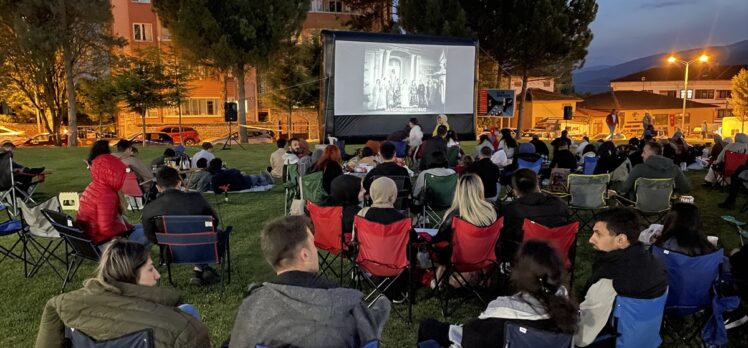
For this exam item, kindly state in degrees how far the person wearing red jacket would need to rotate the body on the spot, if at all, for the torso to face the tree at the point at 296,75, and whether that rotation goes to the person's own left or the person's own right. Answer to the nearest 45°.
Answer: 0° — they already face it

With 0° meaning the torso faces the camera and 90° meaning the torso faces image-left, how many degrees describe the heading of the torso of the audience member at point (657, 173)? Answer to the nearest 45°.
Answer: approximately 180°

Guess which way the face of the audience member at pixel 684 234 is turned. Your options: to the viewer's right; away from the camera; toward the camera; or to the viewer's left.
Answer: away from the camera

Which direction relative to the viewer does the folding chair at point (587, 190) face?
away from the camera

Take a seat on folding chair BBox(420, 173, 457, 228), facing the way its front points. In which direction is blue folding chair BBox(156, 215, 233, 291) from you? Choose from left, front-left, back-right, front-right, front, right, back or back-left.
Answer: back-left

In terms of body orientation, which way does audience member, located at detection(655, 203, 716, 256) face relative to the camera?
away from the camera

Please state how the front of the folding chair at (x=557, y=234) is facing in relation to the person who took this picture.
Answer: facing away from the viewer

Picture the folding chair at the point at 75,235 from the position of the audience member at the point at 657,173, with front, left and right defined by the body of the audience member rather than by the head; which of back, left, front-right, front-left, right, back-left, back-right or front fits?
back-left

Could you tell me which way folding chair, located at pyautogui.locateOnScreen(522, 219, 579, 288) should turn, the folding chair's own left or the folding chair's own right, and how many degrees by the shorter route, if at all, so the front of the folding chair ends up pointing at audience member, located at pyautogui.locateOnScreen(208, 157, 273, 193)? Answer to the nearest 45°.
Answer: approximately 45° to the folding chair's own left

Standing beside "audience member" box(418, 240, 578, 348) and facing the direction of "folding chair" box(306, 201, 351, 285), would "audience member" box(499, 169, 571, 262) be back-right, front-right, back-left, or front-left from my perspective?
front-right

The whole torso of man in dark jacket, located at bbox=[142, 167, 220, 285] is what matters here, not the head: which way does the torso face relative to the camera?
away from the camera

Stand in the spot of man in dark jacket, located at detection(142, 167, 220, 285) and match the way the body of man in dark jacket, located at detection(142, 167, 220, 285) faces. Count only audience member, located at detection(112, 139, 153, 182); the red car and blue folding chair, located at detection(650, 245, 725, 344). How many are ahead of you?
2

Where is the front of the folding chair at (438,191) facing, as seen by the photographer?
facing away from the viewer

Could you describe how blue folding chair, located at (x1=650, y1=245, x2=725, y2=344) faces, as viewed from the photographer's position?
facing away from the viewer

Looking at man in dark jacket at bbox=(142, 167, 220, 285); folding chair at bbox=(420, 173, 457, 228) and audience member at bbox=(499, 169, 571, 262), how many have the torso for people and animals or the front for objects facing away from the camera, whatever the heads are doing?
3

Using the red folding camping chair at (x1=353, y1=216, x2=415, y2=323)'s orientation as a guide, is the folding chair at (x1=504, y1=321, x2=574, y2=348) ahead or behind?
behind

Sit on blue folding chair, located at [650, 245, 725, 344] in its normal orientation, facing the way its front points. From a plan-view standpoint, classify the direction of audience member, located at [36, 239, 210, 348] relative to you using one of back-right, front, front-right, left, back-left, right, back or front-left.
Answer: back-left

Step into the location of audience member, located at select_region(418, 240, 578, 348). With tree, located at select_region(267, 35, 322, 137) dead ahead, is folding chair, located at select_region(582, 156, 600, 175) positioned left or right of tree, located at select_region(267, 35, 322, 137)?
right
